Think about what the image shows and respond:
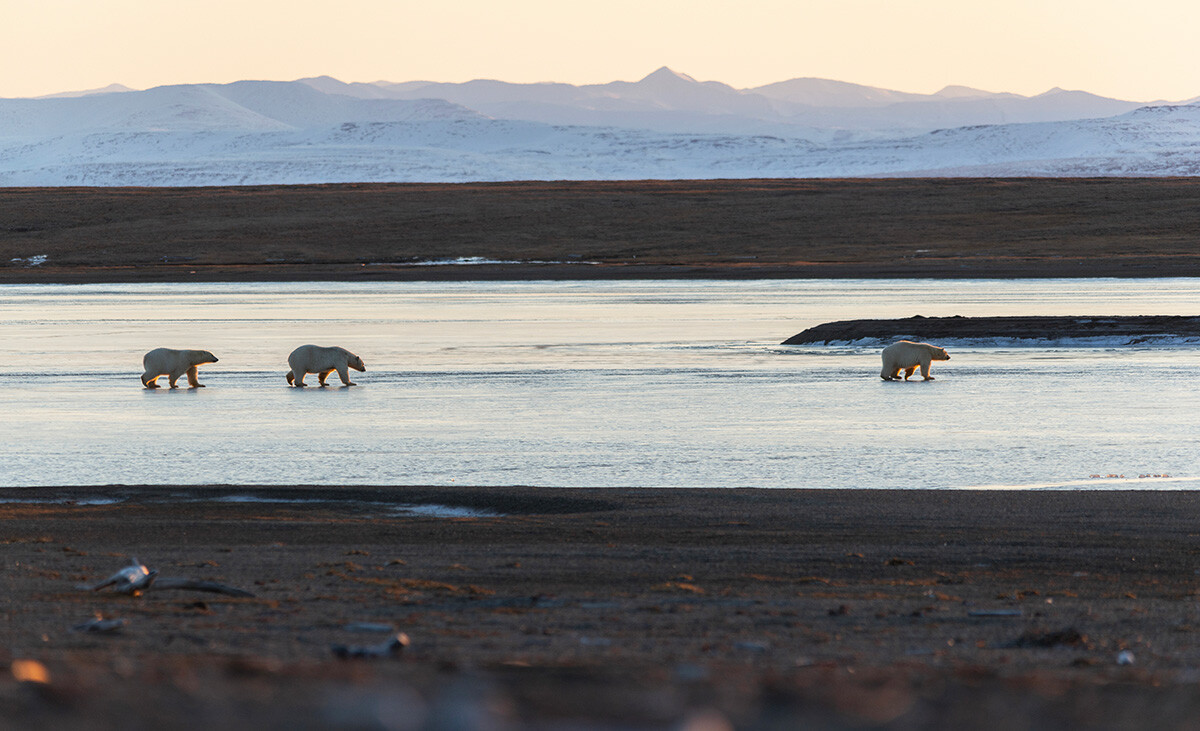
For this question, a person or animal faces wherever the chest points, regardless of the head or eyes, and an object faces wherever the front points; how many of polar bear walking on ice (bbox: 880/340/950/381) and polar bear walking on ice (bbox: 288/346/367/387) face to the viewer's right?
2

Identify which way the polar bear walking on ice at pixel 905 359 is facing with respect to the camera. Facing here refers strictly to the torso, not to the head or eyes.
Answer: to the viewer's right

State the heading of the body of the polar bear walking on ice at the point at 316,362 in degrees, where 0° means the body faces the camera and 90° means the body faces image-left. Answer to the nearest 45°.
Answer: approximately 270°

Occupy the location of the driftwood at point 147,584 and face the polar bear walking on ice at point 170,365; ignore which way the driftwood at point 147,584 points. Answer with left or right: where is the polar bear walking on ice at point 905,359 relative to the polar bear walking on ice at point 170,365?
right

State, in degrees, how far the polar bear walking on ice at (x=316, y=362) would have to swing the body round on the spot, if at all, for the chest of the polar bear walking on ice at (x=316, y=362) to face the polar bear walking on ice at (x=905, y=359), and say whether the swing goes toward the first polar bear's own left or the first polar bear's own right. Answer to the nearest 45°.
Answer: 0° — it already faces it

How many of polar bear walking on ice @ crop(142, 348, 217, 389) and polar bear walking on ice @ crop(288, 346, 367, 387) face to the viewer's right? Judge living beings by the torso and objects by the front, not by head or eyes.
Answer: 2

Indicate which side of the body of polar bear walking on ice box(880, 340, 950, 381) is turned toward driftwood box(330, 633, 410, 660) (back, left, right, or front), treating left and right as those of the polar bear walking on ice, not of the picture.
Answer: right

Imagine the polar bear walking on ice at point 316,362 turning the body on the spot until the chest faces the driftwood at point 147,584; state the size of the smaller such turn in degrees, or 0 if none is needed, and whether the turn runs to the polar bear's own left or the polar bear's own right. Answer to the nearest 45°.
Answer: approximately 90° to the polar bear's own right

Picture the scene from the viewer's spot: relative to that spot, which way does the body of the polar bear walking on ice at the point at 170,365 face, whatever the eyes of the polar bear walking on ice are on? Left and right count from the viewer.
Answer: facing to the right of the viewer

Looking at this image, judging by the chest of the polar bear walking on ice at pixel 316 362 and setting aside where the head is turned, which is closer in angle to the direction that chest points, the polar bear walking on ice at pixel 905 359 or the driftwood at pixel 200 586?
the polar bear walking on ice
